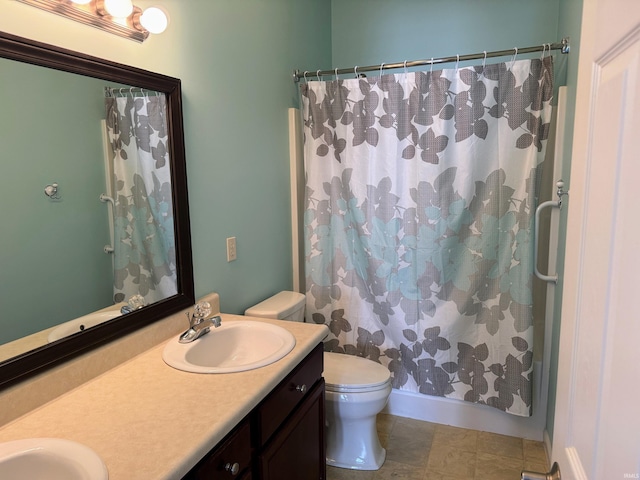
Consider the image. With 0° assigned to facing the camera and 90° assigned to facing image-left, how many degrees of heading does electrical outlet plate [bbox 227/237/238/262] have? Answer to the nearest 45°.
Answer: approximately 315°

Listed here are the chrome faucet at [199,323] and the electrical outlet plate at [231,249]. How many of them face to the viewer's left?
0

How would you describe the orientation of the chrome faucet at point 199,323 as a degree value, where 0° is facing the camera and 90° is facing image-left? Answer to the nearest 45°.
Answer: approximately 315°

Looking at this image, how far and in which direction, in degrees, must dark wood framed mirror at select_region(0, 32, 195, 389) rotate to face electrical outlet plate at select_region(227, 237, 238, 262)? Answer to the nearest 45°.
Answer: approximately 90° to its left

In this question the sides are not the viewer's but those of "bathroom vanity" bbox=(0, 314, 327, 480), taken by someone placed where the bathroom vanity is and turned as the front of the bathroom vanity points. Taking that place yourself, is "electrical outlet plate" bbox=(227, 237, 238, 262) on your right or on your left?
on your left

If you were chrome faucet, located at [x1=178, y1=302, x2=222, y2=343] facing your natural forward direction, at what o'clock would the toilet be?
The toilet is roughly at 10 o'clock from the chrome faucet.

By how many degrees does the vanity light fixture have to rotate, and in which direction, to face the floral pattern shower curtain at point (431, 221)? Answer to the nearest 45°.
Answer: approximately 45° to its left

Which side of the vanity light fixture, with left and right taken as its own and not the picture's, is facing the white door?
front
